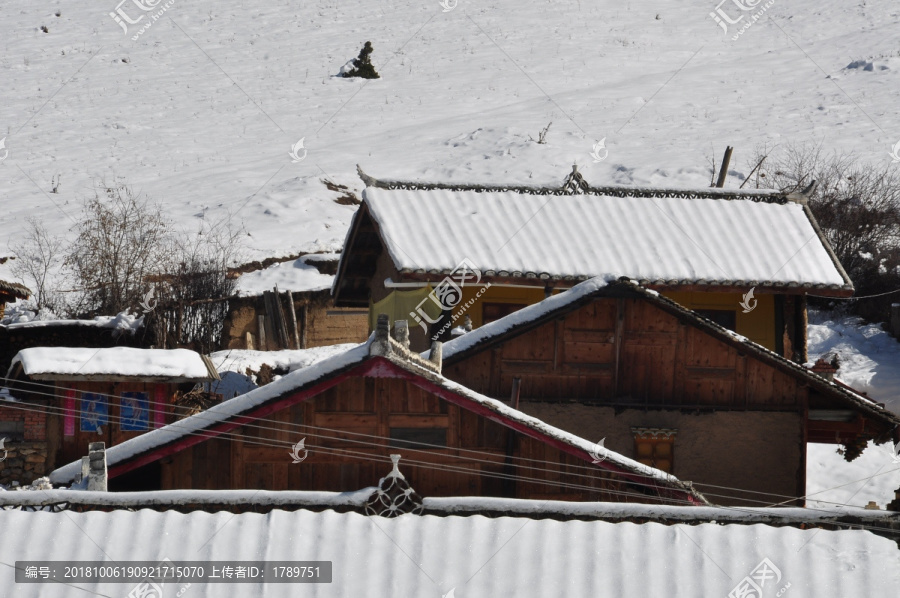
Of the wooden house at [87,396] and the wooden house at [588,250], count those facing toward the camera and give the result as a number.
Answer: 2

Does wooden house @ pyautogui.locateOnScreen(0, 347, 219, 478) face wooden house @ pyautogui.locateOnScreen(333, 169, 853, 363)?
no

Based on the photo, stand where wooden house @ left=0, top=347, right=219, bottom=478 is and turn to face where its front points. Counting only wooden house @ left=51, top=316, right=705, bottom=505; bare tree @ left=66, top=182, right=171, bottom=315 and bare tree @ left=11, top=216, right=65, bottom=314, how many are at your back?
2

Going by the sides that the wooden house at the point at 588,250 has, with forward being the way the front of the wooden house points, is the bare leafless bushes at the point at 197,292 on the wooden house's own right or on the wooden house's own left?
on the wooden house's own right

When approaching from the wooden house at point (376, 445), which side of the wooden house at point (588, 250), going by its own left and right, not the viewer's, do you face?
front

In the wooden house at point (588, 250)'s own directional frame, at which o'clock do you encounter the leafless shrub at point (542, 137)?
The leafless shrub is roughly at 6 o'clock from the wooden house.

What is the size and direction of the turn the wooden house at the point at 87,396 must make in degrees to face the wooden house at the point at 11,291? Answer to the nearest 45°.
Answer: approximately 180°

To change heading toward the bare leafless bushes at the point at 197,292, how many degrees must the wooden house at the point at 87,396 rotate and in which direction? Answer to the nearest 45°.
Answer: approximately 180°

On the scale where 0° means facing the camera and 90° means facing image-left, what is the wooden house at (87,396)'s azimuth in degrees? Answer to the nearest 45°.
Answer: approximately 0°

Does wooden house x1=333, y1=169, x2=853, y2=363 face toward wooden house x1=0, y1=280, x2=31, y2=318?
no

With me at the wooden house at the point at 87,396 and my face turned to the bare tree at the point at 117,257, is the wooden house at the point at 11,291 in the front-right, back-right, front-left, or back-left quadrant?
front-left

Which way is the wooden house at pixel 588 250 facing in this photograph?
toward the camera

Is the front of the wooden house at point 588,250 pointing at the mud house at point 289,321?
no

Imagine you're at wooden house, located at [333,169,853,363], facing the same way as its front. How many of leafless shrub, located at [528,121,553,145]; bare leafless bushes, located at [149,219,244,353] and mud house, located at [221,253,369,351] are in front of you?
0

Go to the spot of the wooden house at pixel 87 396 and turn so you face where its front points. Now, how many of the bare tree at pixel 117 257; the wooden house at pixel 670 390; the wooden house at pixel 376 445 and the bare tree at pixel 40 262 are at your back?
2
